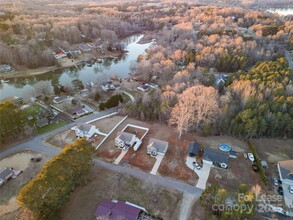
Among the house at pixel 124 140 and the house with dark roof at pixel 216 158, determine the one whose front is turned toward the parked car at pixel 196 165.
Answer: the house with dark roof

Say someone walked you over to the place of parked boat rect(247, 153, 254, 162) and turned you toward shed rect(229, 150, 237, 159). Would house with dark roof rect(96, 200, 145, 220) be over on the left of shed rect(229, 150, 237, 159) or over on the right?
left

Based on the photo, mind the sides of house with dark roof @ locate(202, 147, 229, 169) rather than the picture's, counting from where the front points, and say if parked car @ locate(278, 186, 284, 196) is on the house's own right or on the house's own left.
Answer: on the house's own left

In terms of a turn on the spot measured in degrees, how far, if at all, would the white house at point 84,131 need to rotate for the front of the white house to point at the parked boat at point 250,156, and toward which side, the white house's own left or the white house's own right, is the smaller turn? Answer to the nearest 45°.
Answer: approximately 90° to the white house's own left

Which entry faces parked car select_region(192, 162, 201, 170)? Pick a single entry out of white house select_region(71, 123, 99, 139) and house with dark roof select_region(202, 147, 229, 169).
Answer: the house with dark roof

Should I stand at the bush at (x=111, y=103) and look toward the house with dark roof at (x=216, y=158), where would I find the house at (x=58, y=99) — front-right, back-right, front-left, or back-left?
back-right

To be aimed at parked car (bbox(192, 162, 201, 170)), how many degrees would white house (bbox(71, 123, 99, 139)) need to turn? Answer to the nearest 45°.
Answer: approximately 90° to its left

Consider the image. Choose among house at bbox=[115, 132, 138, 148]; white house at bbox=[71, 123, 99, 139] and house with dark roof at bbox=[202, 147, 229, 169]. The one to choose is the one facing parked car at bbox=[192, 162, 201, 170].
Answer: the house with dark roof

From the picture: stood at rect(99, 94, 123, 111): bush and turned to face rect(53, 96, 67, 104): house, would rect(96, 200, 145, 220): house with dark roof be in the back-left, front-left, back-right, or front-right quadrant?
back-left

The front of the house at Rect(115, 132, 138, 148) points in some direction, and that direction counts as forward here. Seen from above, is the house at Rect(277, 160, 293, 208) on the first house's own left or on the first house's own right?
on the first house's own left

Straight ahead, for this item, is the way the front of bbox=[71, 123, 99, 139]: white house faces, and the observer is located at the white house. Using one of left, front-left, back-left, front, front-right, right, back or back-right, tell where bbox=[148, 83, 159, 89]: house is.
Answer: back

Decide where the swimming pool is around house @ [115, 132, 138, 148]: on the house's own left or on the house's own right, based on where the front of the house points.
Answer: on the house's own left

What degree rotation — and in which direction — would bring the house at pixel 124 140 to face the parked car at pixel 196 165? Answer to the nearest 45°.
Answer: approximately 90° to its left
